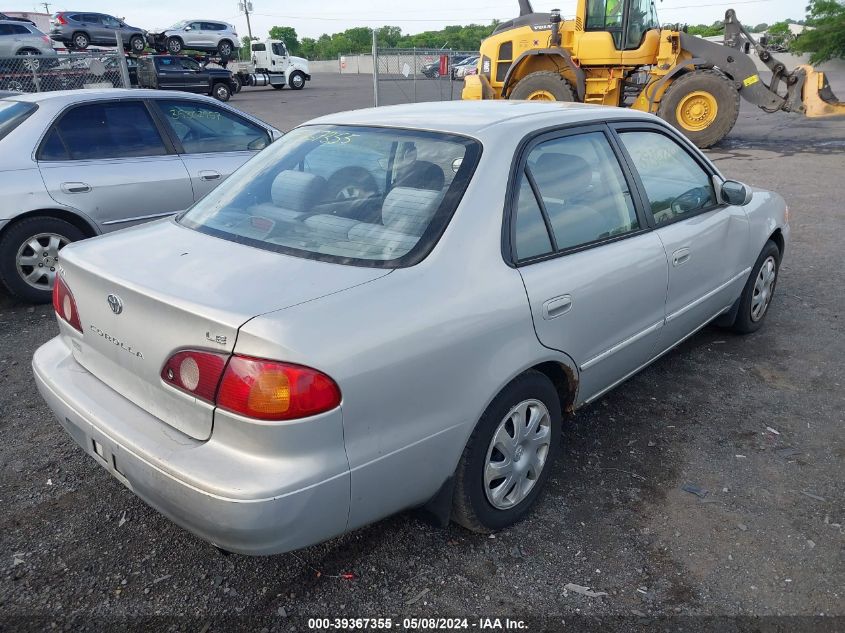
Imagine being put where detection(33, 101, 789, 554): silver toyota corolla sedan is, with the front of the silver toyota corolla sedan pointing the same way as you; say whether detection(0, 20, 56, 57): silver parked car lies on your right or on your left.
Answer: on your left

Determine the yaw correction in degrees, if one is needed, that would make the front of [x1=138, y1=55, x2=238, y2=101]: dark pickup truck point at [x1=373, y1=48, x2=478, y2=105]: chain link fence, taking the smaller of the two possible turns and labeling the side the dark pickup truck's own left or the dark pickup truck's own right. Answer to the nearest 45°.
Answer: approximately 45° to the dark pickup truck's own right

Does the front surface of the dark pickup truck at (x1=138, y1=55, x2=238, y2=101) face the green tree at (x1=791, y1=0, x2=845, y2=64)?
yes

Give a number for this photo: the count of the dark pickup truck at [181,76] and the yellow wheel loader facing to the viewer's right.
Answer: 2

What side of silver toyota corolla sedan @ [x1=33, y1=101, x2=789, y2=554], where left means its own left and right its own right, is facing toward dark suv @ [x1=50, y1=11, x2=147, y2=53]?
left

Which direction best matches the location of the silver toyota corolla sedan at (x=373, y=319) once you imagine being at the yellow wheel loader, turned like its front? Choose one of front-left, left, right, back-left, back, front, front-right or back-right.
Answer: right

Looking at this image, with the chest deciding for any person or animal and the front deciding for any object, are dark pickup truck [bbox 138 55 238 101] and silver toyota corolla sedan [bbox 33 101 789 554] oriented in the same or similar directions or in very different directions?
same or similar directions

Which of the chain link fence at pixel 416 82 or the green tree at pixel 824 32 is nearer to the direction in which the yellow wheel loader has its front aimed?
the green tree

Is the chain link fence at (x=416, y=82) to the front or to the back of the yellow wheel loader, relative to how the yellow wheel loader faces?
to the back

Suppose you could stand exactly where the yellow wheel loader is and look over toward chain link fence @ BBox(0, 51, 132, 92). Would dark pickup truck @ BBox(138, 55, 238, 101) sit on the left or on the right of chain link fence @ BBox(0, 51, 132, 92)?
right

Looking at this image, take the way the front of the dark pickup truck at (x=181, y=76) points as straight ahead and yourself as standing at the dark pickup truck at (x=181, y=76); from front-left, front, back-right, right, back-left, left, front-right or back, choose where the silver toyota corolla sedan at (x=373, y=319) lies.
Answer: right

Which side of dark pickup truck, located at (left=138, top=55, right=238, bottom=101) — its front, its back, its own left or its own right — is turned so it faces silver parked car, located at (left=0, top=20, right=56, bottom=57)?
back

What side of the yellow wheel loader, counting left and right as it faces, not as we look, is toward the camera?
right

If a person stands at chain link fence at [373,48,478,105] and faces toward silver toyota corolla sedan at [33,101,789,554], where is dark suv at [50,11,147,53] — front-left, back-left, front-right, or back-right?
back-right

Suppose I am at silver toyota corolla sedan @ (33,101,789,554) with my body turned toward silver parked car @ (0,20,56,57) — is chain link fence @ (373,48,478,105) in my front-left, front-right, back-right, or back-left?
front-right

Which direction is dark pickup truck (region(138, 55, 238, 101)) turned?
to the viewer's right
